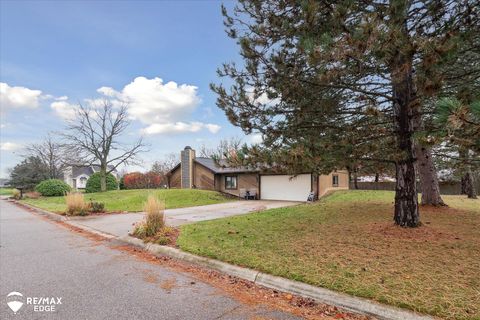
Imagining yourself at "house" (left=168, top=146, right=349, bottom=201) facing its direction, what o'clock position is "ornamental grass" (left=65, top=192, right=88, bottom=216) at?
The ornamental grass is roughly at 1 o'clock from the house.

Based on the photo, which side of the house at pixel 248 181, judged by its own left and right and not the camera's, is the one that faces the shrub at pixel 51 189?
right

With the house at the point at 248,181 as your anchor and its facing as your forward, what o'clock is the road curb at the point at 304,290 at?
The road curb is roughly at 12 o'clock from the house.

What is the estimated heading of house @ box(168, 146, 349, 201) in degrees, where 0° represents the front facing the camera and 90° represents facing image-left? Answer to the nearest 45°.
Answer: approximately 0°

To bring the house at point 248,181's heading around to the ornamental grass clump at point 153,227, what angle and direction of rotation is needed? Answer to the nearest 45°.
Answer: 0° — it already faces it

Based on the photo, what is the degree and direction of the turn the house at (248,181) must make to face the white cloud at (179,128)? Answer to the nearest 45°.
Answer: approximately 135° to its right

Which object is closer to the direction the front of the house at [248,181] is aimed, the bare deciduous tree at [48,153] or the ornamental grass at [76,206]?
the ornamental grass

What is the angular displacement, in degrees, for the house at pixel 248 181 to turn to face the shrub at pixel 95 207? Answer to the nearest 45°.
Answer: approximately 45° to its right
